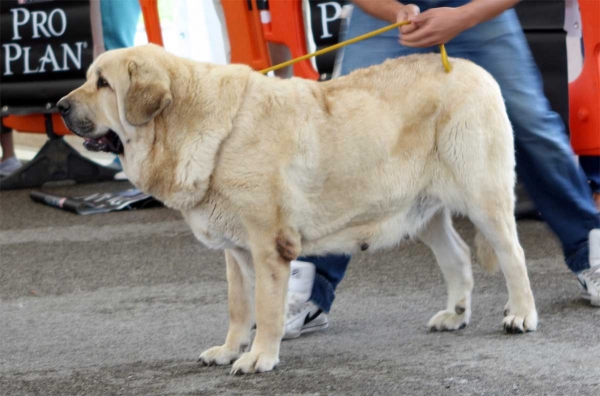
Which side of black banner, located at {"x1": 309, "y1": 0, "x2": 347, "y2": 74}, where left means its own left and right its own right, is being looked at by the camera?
front

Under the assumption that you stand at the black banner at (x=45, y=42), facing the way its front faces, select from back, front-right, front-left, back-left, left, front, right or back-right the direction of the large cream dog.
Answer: front

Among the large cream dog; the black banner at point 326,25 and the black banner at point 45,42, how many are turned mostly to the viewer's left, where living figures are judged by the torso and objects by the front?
1

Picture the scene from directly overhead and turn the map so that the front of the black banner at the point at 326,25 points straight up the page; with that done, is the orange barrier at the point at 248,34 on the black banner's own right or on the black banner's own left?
on the black banner's own right

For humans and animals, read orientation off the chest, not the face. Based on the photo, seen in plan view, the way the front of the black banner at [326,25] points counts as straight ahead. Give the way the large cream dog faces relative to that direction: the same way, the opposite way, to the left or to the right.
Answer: to the right

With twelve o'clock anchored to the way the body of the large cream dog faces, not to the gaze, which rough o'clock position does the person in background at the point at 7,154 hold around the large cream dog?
The person in background is roughly at 2 o'clock from the large cream dog.

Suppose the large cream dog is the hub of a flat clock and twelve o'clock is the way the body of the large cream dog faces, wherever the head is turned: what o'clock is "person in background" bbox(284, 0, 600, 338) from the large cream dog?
The person in background is roughly at 5 o'clock from the large cream dog.

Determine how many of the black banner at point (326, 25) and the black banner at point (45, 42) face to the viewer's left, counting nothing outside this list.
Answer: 0

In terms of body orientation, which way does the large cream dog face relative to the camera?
to the viewer's left

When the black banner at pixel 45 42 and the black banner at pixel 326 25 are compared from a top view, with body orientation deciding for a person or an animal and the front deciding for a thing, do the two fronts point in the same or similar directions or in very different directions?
same or similar directions

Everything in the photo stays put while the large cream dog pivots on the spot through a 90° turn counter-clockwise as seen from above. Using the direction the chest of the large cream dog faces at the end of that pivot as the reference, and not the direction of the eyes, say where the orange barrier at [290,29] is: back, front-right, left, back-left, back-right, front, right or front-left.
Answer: back

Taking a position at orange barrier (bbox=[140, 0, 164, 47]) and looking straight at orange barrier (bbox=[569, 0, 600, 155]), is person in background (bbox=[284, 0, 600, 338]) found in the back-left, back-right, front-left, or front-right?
front-right

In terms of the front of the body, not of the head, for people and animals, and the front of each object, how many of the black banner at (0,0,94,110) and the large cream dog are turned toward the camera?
1

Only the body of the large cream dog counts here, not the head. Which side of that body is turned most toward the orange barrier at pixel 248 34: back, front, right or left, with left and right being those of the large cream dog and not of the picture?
right

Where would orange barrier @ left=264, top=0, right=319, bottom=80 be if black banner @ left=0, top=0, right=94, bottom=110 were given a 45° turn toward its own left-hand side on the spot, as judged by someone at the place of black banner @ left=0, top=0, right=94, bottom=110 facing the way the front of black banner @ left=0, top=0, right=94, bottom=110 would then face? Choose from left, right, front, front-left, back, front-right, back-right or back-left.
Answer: front
